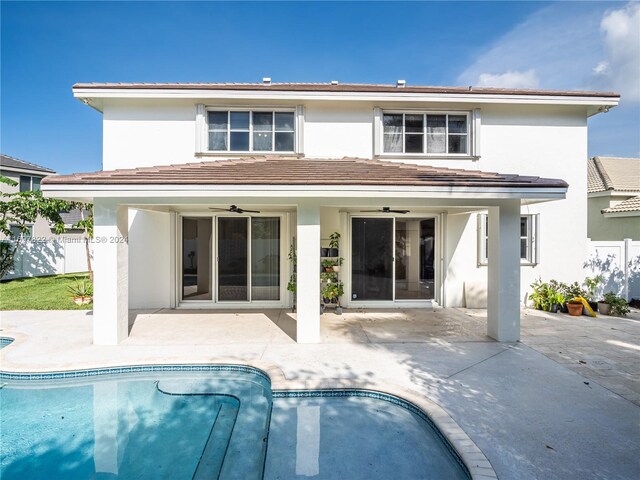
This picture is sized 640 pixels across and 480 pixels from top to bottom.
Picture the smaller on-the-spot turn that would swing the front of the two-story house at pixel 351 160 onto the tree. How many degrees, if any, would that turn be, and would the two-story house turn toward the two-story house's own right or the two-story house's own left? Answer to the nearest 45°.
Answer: approximately 90° to the two-story house's own left

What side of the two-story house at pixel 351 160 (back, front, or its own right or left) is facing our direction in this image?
back

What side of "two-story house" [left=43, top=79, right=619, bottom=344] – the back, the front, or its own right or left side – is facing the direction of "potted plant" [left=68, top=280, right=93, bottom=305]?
left
